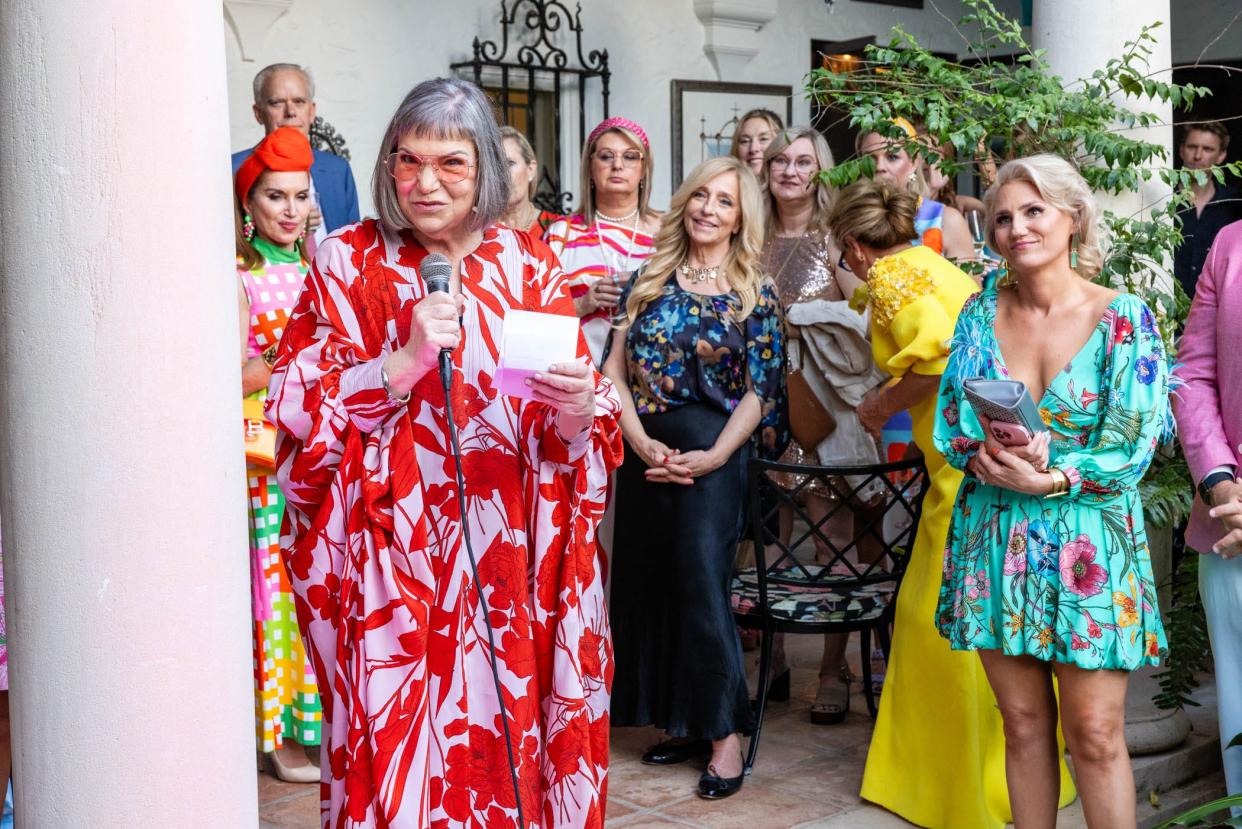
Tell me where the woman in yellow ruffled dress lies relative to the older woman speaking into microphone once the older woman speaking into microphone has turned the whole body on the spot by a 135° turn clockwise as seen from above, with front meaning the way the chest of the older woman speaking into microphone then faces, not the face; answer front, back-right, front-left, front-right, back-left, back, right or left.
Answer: right

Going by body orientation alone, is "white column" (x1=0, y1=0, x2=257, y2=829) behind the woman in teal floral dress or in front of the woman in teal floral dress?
in front

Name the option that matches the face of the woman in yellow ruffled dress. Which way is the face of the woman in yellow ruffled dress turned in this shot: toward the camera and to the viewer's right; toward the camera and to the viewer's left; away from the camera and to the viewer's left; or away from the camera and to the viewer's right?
away from the camera and to the viewer's left

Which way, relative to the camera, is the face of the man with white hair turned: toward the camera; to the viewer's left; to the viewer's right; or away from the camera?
toward the camera

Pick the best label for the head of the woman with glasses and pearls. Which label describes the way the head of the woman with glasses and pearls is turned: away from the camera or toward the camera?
toward the camera

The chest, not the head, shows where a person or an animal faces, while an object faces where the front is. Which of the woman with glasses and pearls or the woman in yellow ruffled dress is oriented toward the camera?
the woman with glasses and pearls

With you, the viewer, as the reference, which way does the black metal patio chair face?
facing away from the viewer and to the left of the viewer

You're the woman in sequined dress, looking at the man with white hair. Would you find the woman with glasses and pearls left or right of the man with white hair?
left

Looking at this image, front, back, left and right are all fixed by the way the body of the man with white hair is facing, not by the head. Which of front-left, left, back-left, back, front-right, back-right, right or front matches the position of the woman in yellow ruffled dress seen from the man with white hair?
front-left

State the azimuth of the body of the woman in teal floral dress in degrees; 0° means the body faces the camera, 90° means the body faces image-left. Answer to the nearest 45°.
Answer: approximately 45°

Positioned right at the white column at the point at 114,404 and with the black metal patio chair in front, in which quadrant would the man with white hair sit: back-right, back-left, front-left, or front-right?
front-left

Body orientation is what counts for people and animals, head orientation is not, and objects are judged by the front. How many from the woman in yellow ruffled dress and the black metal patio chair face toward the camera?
0

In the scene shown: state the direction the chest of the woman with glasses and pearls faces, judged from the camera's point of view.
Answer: toward the camera

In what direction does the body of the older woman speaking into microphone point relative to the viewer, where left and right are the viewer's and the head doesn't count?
facing the viewer

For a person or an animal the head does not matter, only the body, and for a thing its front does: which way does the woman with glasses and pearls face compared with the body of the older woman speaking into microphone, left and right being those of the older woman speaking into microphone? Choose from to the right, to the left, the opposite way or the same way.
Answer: the same way

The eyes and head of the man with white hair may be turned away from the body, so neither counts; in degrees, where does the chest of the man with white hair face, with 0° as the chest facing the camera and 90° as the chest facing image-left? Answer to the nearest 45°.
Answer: approximately 0°

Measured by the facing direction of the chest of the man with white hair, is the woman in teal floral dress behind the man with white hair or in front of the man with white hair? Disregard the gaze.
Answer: in front
